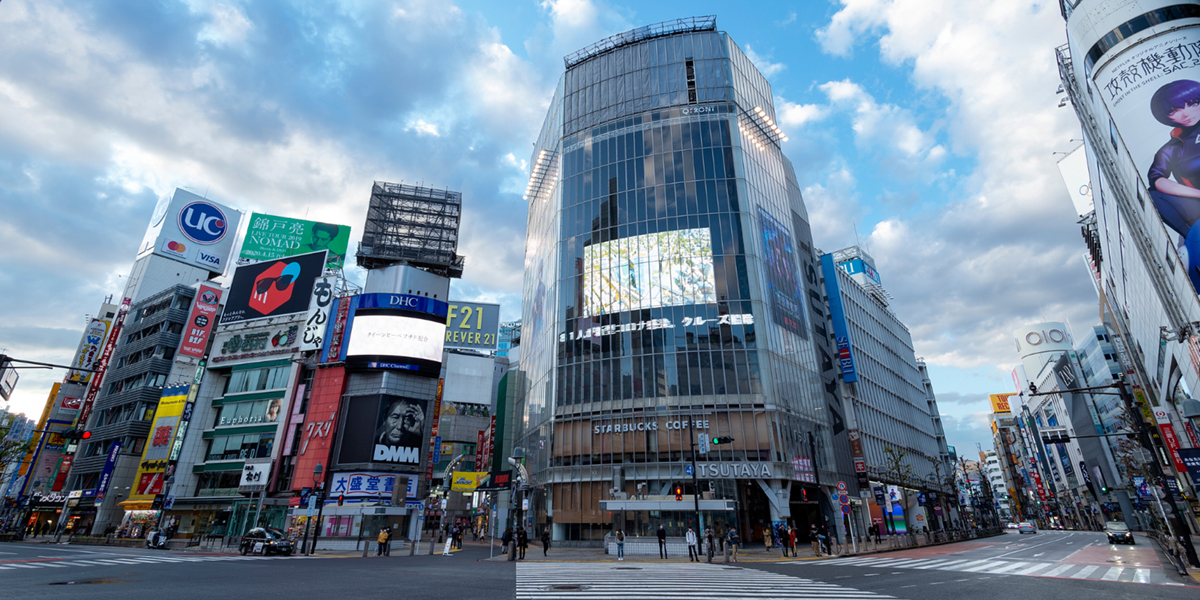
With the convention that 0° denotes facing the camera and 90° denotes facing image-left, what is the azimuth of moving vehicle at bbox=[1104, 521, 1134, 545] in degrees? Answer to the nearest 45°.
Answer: approximately 0°

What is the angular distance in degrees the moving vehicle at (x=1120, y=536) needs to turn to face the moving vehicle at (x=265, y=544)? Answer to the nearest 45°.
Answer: approximately 45° to its right
